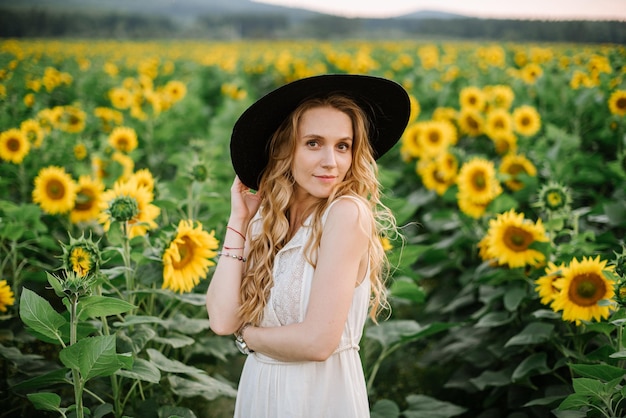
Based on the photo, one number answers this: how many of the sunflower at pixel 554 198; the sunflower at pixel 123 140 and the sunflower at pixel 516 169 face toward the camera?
3

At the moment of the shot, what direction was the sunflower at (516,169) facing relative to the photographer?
facing the viewer

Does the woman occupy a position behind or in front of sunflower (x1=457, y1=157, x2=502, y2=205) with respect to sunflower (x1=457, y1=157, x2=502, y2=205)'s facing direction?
in front

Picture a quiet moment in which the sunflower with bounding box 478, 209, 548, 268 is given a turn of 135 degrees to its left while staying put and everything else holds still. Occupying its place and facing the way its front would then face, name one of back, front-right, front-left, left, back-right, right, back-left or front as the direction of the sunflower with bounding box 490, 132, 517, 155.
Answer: front-left

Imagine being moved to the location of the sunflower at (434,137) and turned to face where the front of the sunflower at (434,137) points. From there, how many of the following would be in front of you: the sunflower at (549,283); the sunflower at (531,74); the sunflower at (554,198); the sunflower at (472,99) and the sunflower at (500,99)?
2

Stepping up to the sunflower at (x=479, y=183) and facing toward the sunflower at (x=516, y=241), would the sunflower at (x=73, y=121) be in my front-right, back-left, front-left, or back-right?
back-right

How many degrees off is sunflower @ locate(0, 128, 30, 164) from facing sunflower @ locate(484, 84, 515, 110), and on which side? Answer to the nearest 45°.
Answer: approximately 90° to its left

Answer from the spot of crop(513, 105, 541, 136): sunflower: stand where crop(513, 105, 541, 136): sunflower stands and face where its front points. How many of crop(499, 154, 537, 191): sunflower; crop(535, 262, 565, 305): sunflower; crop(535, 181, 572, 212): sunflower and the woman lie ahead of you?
4

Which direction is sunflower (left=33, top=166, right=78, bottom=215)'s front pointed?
toward the camera

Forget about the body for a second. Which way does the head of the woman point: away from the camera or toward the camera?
toward the camera

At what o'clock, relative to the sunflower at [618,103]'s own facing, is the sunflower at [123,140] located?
the sunflower at [123,140] is roughly at 2 o'clock from the sunflower at [618,103].

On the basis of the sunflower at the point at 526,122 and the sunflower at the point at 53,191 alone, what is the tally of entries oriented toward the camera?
2

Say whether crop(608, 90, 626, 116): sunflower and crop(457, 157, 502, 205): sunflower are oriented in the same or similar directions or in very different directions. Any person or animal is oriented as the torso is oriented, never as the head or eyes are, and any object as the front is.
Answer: same or similar directions

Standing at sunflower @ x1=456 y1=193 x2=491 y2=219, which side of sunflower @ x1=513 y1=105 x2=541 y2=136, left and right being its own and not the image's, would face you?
front

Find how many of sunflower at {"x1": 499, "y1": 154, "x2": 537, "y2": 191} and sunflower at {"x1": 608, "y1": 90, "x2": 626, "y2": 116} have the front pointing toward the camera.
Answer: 2

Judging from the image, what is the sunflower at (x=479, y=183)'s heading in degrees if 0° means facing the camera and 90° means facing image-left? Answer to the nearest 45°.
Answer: approximately 0°

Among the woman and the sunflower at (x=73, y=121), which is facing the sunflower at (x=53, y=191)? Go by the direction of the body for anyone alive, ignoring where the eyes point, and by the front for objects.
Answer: the sunflower at (x=73, y=121)

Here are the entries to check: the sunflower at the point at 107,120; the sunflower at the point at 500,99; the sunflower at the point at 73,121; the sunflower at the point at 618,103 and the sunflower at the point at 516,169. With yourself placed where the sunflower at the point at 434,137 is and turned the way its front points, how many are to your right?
2

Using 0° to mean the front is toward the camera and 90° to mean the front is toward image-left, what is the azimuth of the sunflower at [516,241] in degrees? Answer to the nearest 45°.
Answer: approximately 0°

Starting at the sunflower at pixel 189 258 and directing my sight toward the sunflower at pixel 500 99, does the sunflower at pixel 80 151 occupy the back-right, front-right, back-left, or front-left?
front-left
